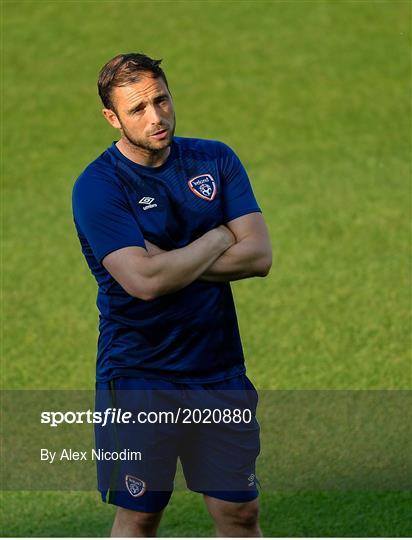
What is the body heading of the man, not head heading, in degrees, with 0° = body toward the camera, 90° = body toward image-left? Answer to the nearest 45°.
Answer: approximately 315°

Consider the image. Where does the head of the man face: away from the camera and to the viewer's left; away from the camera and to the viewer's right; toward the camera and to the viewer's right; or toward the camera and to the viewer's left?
toward the camera and to the viewer's right
